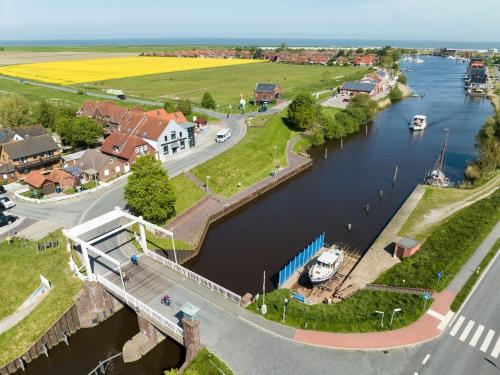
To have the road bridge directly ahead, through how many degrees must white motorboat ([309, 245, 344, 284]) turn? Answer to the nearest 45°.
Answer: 0° — it already faces it
